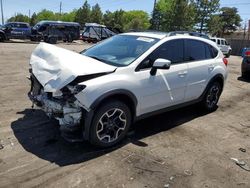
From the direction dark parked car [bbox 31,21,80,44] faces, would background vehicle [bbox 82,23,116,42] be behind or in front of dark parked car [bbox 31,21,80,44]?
behind

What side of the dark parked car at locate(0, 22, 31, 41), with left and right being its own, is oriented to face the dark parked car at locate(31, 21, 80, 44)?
back

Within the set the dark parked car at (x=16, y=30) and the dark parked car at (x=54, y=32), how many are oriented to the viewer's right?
0

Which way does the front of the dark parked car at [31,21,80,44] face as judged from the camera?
facing the viewer and to the left of the viewer

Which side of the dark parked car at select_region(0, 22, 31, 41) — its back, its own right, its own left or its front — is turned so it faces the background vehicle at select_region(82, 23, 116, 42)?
back

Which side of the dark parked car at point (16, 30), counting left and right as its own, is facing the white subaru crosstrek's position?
left

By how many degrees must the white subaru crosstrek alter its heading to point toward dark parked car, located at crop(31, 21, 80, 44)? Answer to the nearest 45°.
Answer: approximately 135° to its right

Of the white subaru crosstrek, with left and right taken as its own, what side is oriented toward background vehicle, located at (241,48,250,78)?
back

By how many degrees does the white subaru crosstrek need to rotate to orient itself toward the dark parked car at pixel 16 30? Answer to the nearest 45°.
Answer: approximately 90° to its right
